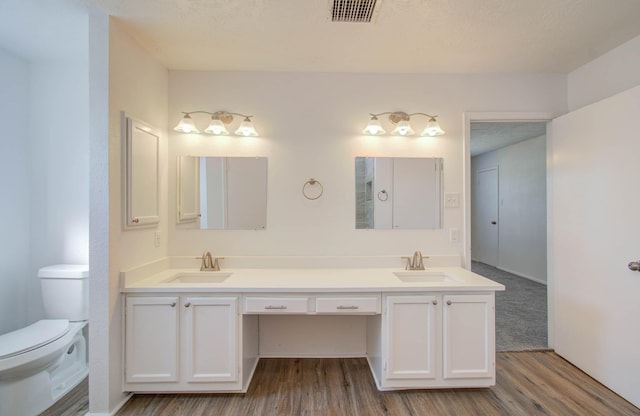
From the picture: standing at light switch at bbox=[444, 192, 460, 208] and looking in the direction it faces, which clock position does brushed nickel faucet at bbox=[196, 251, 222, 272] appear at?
The brushed nickel faucet is roughly at 2 o'clock from the light switch.

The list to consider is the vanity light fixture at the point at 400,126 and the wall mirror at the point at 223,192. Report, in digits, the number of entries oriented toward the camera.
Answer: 2

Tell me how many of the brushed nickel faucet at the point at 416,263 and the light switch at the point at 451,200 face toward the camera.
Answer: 2

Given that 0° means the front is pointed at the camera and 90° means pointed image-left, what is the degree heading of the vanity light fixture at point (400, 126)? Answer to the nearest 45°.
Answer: approximately 0°

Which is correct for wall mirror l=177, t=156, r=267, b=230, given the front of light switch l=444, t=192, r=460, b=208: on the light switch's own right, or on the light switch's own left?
on the light switch's own right

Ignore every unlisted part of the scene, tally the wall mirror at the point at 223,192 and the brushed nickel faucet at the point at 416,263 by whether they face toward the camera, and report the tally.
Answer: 2
